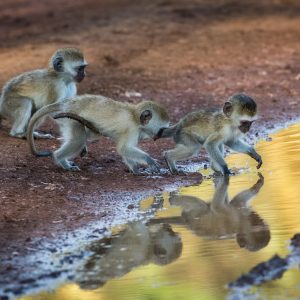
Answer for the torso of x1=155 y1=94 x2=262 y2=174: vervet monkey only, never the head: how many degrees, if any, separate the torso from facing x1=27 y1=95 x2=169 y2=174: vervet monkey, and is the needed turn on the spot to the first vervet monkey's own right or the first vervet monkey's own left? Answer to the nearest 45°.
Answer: approximately 180°

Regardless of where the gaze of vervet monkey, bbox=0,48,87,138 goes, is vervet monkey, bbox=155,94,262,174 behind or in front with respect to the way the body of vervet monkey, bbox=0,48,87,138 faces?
in front

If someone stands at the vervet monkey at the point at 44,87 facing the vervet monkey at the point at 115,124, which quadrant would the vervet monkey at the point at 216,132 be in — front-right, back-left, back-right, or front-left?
front-left

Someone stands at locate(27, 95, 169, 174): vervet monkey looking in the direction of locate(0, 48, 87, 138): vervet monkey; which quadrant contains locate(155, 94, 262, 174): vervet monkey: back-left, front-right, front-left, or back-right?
back-right

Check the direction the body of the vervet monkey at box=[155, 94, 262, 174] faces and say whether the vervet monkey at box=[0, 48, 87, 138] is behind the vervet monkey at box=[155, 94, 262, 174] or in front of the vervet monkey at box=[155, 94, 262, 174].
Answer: behind

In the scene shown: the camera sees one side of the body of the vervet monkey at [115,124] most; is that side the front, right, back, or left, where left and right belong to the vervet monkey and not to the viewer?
right

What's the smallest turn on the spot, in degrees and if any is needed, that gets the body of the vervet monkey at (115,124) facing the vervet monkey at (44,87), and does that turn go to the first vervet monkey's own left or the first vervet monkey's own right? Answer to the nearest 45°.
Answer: approximately 135° to the first vervet monkey's own left

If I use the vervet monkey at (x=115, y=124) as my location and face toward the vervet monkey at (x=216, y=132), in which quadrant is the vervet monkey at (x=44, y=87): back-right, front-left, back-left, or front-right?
back-left

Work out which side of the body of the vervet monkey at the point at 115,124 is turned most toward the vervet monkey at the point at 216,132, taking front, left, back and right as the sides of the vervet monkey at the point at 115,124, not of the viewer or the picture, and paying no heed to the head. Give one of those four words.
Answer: front

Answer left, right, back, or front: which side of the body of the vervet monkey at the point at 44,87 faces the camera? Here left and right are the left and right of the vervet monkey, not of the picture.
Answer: right

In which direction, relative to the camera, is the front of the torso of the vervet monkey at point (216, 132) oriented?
to the viewer's right

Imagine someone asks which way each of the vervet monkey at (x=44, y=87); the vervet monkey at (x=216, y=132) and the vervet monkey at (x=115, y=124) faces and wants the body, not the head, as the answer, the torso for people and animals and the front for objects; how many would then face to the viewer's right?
3
